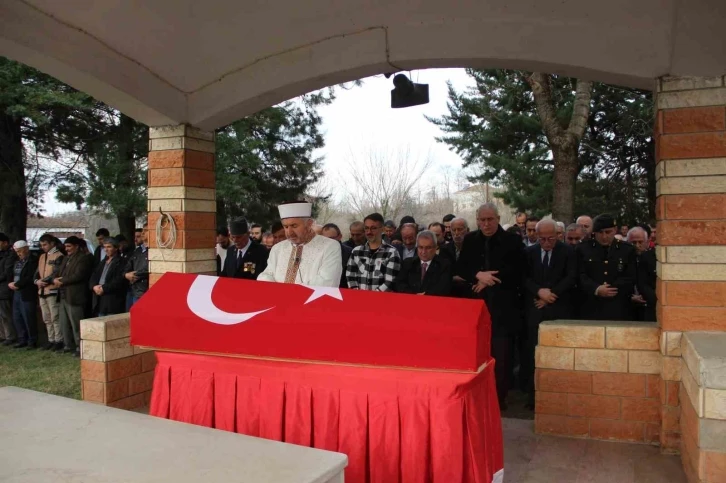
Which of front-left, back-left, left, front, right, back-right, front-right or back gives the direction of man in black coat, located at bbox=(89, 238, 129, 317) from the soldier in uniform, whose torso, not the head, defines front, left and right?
right

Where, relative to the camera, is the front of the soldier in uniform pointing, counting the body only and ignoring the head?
toward the camera

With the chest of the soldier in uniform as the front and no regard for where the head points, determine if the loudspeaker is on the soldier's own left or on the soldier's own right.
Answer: on the soldier's own right

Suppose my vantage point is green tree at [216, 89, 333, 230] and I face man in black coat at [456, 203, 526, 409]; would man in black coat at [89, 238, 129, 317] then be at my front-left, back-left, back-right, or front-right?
front-right

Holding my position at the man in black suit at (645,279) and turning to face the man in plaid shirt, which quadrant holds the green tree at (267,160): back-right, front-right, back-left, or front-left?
front-right

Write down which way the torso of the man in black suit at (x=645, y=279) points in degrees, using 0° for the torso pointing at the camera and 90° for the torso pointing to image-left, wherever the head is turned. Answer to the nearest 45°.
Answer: approximately 45°

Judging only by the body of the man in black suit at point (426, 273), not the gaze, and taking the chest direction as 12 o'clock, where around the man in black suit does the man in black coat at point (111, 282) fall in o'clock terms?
The man in black coat is roughly at 4 o'clock from the man in black suit.

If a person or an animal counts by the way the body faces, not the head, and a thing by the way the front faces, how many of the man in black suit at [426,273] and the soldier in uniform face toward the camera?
2

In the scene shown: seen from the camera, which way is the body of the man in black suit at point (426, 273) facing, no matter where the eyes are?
toward the camera

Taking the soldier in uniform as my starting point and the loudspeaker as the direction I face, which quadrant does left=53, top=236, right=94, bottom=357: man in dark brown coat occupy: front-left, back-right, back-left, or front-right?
front-right

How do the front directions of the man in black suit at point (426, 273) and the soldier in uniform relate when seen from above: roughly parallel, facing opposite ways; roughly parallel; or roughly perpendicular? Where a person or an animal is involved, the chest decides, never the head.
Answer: roughly parallel
